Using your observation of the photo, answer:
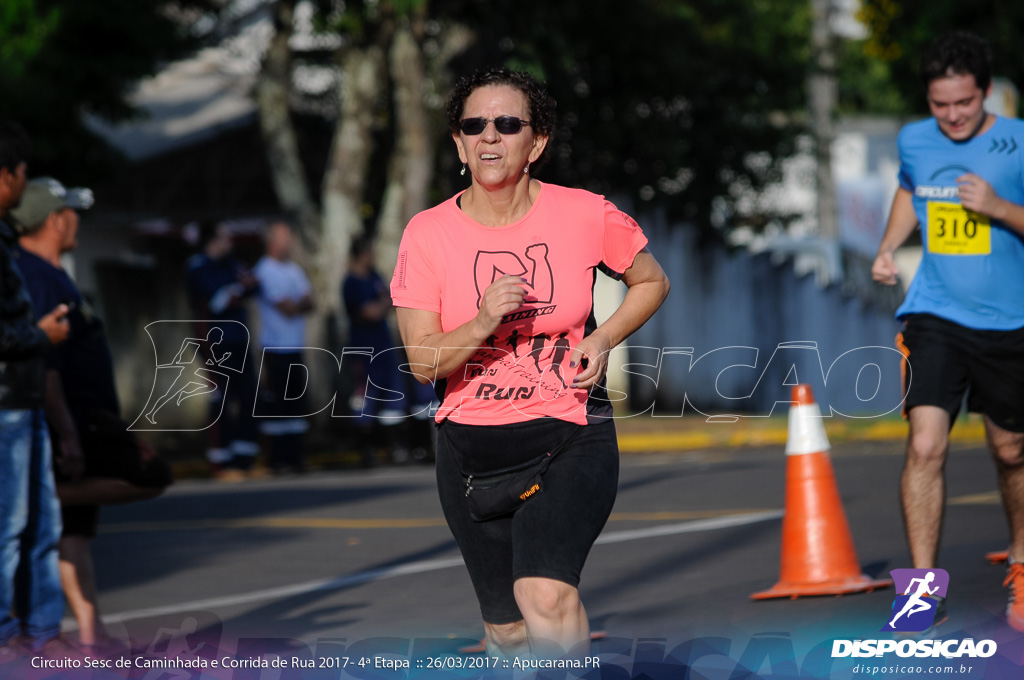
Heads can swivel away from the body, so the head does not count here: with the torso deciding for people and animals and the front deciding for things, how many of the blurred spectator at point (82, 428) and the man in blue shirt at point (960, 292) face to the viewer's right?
1

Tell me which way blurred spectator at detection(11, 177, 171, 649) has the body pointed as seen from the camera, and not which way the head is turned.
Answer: to the viewer's right

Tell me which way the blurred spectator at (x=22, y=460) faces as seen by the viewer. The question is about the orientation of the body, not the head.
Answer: to the viewer's right

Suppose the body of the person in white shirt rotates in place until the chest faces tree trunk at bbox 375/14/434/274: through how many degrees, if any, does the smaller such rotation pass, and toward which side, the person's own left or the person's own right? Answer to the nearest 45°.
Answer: approximately 90° to the person's own left

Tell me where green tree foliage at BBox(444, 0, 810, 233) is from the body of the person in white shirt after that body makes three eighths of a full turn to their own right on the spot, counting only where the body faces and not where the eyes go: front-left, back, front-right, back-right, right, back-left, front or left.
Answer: back-right

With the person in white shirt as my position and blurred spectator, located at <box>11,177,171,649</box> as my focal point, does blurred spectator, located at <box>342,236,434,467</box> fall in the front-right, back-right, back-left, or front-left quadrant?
back-left

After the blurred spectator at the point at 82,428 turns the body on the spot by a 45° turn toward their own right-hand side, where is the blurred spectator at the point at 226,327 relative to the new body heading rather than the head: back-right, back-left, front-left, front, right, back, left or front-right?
back-left

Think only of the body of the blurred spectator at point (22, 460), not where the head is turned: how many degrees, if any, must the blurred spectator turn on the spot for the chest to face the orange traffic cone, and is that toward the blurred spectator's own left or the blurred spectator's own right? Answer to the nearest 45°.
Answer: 0° — they already face it

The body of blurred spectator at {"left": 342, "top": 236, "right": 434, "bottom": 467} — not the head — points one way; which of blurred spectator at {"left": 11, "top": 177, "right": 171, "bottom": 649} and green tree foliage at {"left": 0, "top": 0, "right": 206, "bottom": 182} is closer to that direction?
the blurred spectator

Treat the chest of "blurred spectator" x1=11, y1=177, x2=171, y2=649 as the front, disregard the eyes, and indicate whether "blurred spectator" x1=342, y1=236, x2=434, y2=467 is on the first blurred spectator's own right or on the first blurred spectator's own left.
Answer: on the first blurred spectator's own left

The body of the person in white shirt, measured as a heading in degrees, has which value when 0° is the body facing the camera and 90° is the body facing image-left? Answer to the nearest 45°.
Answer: approximately 315°

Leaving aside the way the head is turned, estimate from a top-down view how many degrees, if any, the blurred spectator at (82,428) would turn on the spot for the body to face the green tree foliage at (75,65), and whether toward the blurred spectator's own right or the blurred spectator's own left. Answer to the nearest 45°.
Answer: approximately 90° to the blurred spectator's own left

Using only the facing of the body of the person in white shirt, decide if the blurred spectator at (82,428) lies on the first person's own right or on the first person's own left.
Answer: on the first person's own right
